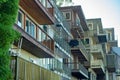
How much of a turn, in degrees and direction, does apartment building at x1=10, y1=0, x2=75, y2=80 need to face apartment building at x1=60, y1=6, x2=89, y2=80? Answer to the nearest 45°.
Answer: approximately 135° to its left

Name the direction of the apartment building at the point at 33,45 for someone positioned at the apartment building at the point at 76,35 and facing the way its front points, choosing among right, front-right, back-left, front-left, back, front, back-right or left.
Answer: front-right

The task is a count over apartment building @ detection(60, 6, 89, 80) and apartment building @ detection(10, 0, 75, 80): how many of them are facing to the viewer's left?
0

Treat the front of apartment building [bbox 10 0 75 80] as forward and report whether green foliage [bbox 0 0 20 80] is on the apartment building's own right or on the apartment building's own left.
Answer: on the apartment building's own right

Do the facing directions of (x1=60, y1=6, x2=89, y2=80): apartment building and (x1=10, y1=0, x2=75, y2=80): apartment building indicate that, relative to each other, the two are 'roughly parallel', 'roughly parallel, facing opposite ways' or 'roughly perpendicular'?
roughly parallel

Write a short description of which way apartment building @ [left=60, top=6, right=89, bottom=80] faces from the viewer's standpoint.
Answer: facing the viewer and to the right of the viewer
